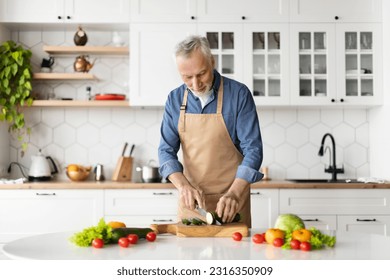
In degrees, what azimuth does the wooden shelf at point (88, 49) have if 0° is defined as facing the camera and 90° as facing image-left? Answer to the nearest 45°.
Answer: approximately 0°

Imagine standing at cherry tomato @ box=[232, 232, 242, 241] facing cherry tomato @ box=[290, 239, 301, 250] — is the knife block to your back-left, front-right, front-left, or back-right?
back-left

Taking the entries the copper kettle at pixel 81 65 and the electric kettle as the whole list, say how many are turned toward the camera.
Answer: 0

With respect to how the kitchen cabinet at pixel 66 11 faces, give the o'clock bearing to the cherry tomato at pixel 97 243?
The cherry tomato is roughly at 12 o'clock from the kitchen cabinet.

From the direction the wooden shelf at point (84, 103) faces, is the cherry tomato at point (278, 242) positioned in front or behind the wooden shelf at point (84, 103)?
in front

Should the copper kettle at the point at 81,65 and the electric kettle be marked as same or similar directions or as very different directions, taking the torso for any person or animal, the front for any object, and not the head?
very different directions

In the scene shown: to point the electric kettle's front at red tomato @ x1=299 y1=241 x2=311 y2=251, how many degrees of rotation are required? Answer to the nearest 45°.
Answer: approximately 90° to its left

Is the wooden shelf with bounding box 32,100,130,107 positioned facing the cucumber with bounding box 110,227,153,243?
yes
